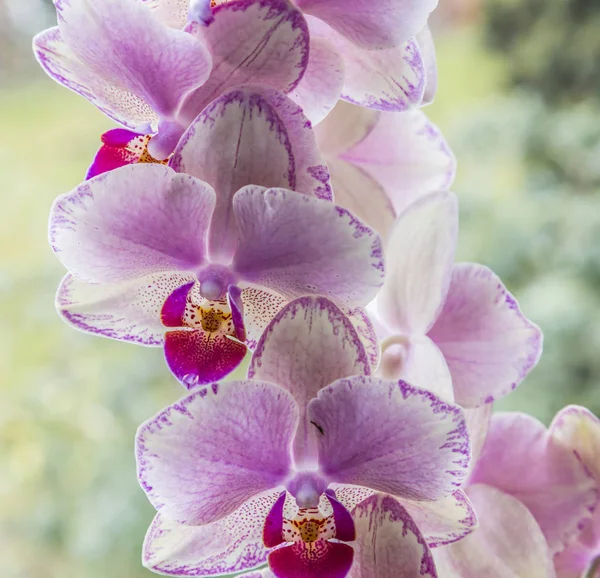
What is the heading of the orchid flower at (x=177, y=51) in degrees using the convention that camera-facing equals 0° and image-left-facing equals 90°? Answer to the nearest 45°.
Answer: approximately 45°

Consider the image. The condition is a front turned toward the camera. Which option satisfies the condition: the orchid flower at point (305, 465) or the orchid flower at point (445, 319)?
the orchid flower at point (305, 465)

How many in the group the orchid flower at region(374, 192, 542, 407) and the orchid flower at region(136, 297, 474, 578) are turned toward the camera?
1

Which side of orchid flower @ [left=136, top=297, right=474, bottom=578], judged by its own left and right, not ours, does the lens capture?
front
